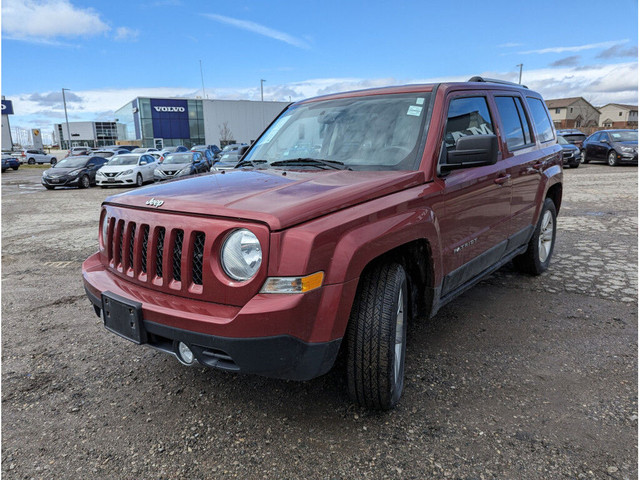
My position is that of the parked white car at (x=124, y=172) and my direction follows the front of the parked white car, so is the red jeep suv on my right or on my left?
on my left

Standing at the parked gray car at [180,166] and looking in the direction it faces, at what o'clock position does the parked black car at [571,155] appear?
the parked black car at [571,155] is roughly at 8 o'clock from the parked gray car at [180,166].

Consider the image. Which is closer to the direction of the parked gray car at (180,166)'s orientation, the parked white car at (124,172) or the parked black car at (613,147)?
the parked white car

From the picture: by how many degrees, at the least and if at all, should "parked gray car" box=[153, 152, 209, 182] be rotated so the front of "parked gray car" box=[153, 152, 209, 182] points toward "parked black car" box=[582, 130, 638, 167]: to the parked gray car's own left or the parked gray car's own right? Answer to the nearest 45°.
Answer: approximately 135° to the parked gray car's own left

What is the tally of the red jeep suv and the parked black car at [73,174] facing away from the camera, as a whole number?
0

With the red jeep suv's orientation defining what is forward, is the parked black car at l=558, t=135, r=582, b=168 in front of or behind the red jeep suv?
behind

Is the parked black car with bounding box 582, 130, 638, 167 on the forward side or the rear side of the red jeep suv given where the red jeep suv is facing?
on the rear side

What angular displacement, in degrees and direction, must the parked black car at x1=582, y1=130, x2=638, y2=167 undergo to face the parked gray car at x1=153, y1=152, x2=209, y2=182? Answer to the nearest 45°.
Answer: approximately 90° to its right

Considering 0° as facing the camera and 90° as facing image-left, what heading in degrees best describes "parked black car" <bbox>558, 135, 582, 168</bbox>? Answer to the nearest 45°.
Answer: approximately 315°

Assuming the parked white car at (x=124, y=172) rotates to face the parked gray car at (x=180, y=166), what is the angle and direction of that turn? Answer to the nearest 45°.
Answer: approximately 135° to its left

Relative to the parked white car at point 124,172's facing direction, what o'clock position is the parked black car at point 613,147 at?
The parked black car is roughly at 8 o'clock from the parked white car.

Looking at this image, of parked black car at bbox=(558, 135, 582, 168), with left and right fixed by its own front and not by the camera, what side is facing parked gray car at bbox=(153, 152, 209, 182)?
right

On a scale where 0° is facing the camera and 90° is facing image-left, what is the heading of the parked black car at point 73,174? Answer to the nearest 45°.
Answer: approximately 45°

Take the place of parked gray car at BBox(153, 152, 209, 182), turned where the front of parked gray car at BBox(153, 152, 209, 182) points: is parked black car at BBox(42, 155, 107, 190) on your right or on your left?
on your right

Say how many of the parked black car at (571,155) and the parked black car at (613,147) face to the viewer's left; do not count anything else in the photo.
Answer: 0

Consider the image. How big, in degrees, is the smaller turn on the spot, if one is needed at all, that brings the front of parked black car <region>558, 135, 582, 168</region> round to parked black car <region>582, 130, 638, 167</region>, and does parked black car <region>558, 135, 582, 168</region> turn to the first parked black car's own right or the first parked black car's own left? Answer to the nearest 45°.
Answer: approximately 90° to the first parked black car's own left

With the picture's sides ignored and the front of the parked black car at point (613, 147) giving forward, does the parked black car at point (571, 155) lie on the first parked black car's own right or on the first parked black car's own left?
on the first parked black car's own right
